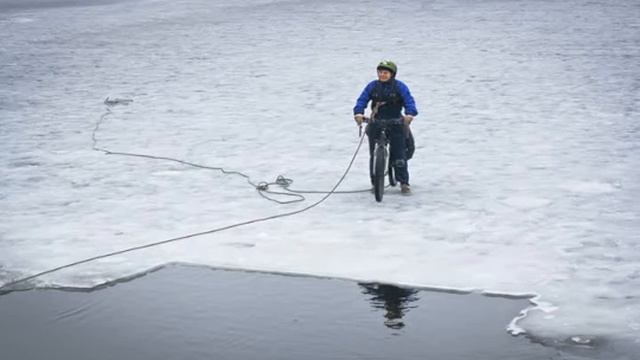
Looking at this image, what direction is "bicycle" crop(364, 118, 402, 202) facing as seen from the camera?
toward the camera

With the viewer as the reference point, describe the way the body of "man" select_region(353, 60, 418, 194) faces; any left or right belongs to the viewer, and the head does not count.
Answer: facing the viewer
